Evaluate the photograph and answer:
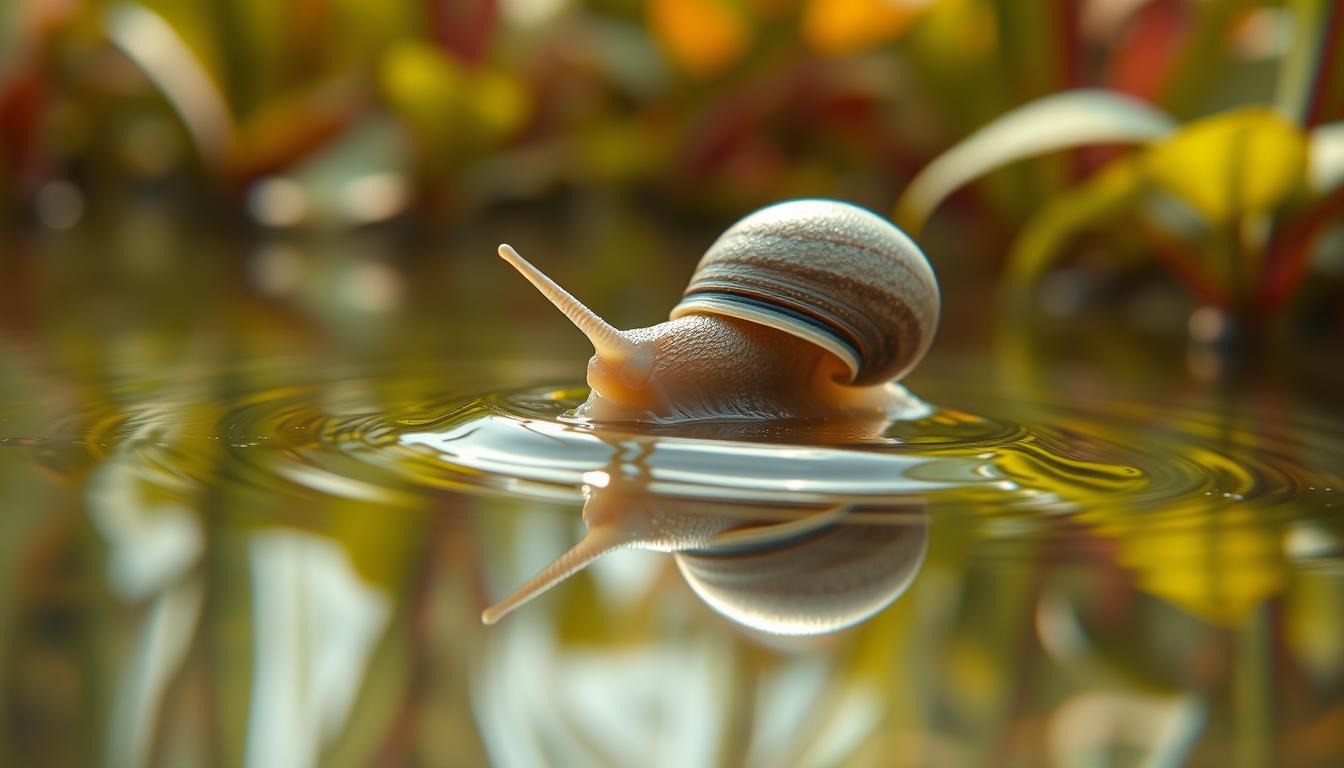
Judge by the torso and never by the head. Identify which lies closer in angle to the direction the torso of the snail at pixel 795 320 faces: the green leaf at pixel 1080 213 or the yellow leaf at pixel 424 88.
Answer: the yellow leaf

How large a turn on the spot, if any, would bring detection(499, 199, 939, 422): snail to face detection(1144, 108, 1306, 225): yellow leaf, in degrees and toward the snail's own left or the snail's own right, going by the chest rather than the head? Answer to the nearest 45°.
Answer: approximately 135° to the snail's own right

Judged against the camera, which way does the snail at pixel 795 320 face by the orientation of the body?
to the viewer's left

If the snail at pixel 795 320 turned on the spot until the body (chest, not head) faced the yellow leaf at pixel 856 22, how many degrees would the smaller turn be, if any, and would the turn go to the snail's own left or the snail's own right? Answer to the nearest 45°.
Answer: approximately 90° to the snail's own right

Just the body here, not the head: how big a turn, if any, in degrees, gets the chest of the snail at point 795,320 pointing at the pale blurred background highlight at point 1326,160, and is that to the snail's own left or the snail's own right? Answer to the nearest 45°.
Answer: approximately 135° to the snail's own right

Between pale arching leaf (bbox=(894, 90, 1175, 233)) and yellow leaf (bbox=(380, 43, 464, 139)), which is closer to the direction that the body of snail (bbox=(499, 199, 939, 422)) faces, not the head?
the yellow leaf

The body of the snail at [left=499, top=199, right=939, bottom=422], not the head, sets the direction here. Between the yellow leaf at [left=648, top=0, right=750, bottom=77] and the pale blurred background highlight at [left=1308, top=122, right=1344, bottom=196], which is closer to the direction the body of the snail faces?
the yellow leaf

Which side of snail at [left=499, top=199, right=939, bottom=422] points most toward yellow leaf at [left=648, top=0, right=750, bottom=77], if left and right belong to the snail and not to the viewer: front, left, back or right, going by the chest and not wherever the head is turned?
right
